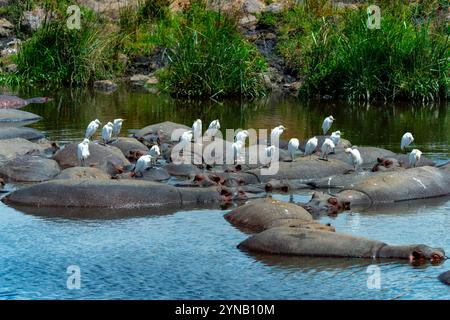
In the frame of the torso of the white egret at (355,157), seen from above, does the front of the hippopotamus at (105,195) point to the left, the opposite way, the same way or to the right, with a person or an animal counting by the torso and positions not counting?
the opposite way

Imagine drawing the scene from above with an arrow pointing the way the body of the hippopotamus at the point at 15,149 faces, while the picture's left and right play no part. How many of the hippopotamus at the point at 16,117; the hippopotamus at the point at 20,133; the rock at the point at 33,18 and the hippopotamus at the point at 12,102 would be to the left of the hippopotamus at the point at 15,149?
4

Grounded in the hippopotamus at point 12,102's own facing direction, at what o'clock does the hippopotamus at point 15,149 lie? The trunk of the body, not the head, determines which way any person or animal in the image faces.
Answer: the hippopotamus at point 15,149 is roughly at 3 o'clock from the hippopotamus at point 12,102.

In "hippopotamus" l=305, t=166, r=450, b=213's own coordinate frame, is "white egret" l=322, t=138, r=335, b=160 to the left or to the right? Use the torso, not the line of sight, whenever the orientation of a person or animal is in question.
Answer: on its right

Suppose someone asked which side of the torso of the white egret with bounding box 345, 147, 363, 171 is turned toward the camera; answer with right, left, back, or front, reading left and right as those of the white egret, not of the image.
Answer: left

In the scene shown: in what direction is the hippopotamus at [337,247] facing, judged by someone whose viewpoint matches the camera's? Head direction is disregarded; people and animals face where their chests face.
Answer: facing to the right of the viewer

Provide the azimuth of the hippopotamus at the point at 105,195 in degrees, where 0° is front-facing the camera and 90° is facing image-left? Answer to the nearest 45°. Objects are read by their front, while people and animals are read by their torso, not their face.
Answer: approximately 270°

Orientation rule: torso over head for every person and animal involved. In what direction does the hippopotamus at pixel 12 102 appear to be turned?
to the viewer's right

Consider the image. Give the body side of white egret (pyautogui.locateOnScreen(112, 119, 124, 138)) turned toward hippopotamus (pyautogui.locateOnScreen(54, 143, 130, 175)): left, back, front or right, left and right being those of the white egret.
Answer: right
